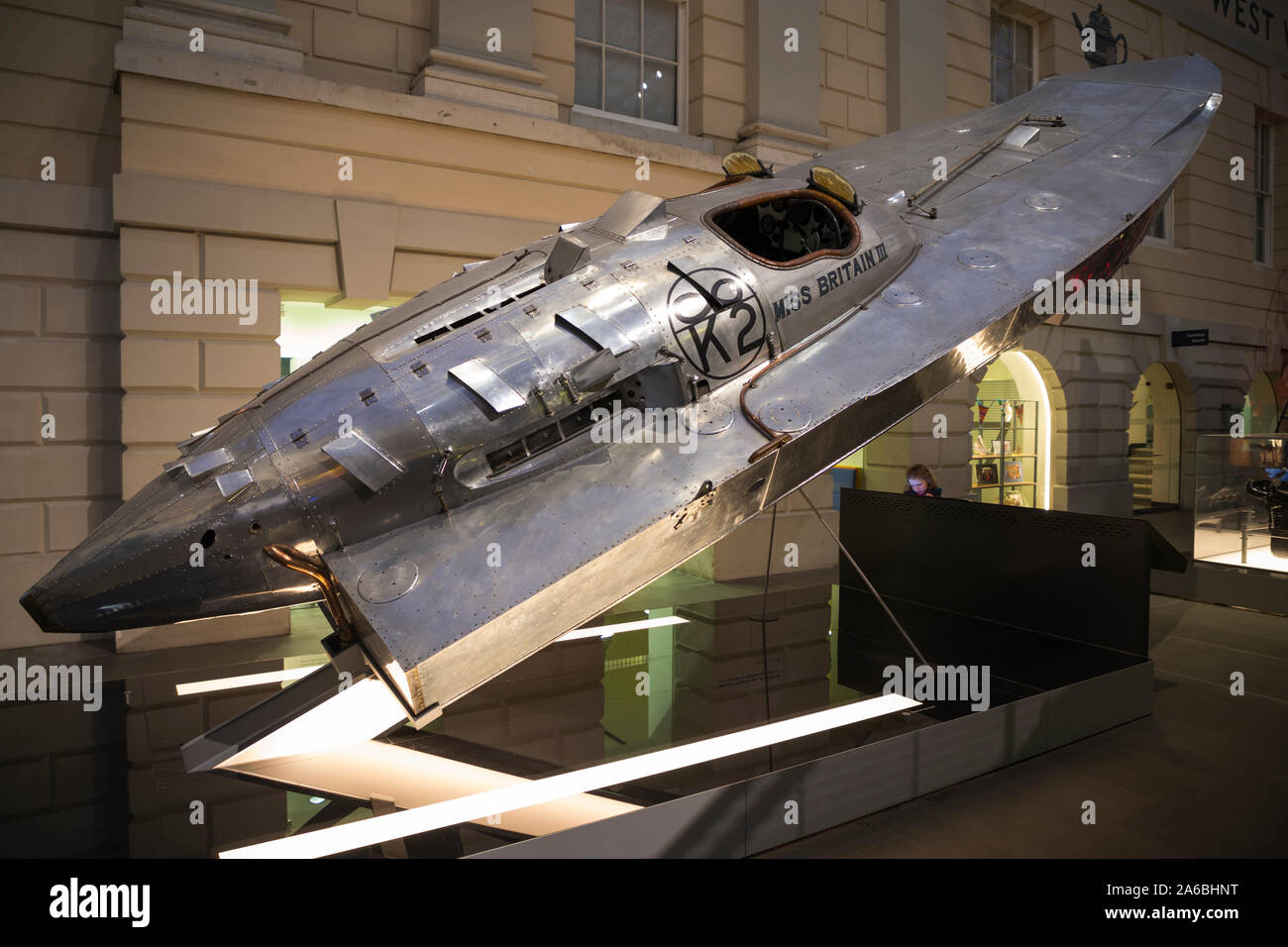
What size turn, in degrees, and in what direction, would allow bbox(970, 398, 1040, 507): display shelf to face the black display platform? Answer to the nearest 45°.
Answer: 0° — it already faces it

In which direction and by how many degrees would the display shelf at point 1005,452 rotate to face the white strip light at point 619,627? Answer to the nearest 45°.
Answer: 0° — it already faces it

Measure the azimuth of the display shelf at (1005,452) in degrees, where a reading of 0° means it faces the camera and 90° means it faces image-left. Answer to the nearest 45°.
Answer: approximately 0°
